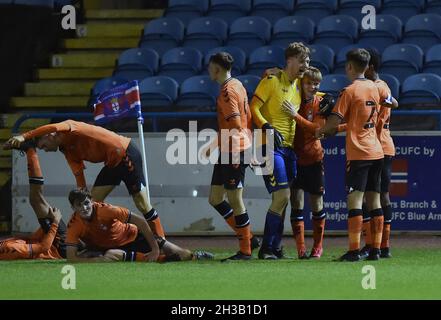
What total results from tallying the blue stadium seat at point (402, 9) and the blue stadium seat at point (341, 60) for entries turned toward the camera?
2

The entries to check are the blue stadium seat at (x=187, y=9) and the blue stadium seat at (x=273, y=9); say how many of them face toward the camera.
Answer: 2

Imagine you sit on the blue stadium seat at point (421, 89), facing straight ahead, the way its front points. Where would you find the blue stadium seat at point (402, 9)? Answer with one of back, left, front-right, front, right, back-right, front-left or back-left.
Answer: back

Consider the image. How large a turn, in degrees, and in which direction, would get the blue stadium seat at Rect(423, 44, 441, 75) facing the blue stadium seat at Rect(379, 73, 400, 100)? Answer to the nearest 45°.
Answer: approximately 45° to its right

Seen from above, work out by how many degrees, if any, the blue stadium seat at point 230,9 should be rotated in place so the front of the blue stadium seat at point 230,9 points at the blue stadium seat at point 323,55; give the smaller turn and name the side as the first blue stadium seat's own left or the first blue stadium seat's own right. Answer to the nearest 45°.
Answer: approximately 45° to the first blue stadium seat's own left

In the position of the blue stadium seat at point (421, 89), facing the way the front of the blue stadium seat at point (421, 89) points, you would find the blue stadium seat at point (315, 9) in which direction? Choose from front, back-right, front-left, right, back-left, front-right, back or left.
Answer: back-right

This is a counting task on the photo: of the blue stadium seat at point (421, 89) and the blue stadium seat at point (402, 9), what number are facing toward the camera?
2

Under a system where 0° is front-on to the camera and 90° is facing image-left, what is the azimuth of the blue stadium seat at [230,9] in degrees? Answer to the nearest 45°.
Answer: approximately 0°

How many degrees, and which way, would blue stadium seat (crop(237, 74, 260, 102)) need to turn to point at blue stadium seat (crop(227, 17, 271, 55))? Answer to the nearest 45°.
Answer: approximately 180°
